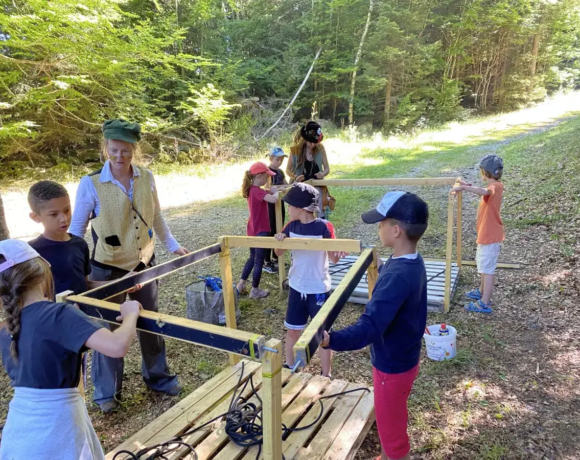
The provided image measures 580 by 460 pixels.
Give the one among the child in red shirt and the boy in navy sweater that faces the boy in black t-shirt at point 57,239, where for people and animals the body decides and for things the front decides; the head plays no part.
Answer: the boy in navy sweater

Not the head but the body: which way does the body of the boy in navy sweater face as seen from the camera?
to the viewer's left

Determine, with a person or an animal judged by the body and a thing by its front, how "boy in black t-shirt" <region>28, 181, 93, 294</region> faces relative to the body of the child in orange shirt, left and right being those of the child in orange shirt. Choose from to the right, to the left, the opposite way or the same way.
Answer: the opposite way

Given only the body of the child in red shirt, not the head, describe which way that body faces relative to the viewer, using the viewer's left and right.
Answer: facing to the right of the viewer

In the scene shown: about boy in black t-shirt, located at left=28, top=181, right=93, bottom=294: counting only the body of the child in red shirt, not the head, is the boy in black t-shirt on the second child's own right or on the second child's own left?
on the second child's own right

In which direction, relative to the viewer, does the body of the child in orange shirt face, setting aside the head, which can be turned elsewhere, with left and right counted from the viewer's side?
facing to the left of the viewer

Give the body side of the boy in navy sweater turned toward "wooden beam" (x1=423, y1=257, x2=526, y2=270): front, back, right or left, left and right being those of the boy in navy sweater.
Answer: right

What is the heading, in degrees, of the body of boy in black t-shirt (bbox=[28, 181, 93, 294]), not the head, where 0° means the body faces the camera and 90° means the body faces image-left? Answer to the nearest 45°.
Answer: approximately 315°

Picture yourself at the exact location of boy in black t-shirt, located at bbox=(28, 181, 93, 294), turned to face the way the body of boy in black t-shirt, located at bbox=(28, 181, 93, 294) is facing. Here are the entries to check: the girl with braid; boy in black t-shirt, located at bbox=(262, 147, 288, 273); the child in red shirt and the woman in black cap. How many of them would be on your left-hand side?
3

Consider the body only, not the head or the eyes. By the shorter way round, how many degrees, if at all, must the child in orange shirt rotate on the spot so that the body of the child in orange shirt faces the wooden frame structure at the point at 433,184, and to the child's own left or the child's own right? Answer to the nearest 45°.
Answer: approximately 45° to the child's own right

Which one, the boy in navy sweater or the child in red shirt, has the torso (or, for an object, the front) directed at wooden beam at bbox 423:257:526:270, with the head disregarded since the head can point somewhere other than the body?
the child in red shirt
